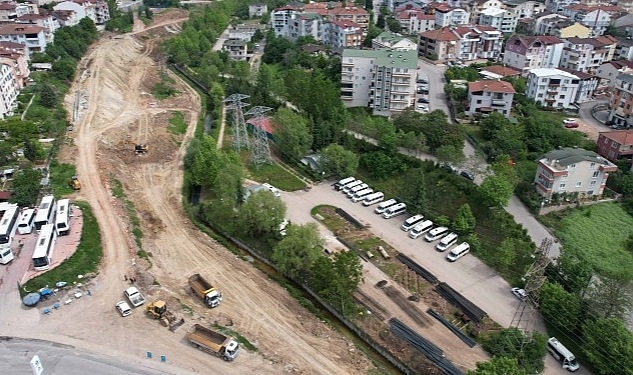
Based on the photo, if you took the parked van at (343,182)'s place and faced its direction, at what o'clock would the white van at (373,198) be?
The white van is roughly at 9 o'clock from the parked van.

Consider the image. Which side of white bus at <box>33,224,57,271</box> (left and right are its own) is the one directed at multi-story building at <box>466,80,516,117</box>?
left

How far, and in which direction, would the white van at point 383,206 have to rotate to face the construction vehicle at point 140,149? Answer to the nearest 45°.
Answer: approximately 45° to its right

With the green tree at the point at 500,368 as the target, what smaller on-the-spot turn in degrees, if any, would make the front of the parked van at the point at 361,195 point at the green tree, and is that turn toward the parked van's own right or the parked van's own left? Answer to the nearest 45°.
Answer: approximately 45° to the parked van's own left

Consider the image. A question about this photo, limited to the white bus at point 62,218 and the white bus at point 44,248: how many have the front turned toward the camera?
2

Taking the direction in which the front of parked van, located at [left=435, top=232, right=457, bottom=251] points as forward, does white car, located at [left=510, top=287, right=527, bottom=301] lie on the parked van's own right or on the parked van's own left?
on the parked van's own left

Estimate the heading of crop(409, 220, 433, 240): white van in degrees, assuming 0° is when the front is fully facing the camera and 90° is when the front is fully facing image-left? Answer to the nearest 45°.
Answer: approximately 45°

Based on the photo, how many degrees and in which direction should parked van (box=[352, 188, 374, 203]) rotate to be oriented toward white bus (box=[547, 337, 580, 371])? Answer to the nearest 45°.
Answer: approximately 90° to its left

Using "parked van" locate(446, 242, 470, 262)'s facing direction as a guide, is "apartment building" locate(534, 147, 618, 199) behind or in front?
behind

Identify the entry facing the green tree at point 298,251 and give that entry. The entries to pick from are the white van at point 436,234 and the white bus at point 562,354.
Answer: the white van

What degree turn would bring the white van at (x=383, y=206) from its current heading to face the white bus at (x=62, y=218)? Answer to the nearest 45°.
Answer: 0° — it already faces it

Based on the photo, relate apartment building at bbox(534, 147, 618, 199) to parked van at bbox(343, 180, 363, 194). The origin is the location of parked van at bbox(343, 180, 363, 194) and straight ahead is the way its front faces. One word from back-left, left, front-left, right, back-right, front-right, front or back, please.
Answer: back-left

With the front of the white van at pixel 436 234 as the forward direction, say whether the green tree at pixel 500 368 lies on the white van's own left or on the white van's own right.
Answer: on the white van's own left

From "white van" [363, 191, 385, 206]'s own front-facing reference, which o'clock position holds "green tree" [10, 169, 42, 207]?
The green tree is roughly at 1 o'clock from the white van.
